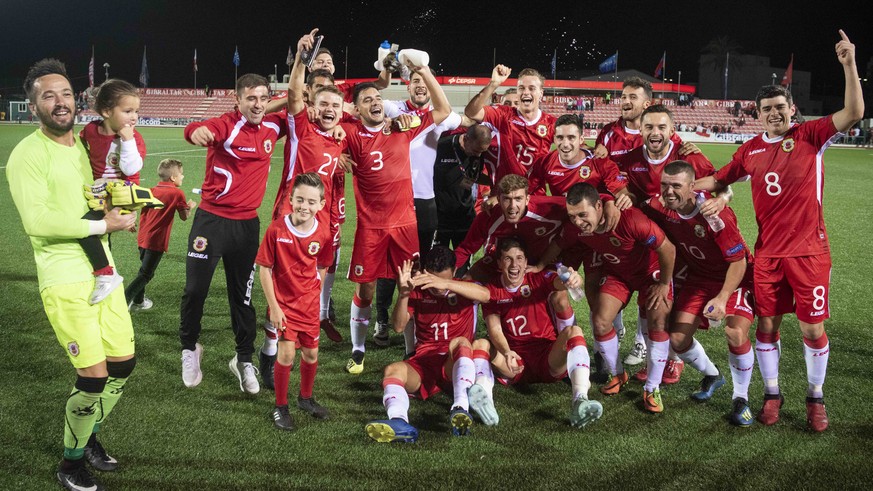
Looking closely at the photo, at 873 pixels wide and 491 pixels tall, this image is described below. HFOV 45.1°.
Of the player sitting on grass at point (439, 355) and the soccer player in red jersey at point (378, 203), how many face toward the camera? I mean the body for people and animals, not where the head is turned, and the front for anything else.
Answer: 2

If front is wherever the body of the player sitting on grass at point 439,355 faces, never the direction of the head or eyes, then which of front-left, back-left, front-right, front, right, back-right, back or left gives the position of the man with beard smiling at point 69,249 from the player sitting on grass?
front-right

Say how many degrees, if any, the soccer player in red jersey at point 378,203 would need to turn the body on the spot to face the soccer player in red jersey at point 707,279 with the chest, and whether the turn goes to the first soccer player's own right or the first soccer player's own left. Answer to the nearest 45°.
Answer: approximately 45° to the first soccer player's own left

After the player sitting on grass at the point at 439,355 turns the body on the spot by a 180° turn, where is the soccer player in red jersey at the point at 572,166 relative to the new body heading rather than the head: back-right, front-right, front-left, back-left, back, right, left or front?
front-right

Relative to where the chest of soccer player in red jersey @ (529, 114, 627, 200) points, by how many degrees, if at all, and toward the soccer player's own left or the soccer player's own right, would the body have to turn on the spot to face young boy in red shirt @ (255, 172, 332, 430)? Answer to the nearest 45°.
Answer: approximately 45° to the soccer player's own right

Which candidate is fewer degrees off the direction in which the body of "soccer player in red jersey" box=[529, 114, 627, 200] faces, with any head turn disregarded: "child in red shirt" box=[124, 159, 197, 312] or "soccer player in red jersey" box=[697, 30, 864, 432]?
the soccer player in red jersey

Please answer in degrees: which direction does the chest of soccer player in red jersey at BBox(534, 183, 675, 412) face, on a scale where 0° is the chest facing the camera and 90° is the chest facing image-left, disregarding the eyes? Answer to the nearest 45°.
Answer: approximately 45°

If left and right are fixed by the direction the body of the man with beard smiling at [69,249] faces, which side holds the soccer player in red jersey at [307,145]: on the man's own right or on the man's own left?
on the man's own left

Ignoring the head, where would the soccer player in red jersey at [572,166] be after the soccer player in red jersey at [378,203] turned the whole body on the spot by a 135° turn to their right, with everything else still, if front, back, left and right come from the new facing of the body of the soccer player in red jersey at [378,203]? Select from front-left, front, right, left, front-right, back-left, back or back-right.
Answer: back-right
